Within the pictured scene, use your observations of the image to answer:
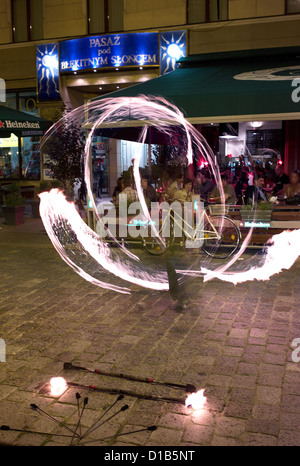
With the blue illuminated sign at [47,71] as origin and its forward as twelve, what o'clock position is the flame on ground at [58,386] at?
The flame on ground is roughly at 12 o'clock from the blue illuminated sign.

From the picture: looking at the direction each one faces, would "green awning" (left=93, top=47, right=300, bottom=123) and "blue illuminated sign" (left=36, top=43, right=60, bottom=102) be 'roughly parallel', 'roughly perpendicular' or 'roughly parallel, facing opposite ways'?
roughly parallel

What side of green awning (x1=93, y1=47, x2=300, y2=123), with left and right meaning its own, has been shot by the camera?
front

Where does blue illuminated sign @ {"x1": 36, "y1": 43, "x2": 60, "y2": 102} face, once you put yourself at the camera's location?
facing the viewer

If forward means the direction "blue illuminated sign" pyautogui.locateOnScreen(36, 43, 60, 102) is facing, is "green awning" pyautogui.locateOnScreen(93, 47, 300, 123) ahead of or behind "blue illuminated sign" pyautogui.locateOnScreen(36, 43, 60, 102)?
ahead
